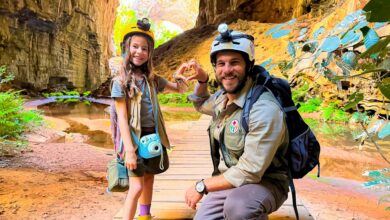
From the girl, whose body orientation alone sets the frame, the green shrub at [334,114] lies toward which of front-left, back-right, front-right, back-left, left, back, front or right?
left

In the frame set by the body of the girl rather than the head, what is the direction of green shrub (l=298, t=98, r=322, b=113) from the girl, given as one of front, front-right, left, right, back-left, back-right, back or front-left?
left

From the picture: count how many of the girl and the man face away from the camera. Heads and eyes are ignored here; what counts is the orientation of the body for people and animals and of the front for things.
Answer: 0

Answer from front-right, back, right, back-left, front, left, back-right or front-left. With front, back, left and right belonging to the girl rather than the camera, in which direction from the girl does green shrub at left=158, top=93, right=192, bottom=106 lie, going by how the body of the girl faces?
back-left

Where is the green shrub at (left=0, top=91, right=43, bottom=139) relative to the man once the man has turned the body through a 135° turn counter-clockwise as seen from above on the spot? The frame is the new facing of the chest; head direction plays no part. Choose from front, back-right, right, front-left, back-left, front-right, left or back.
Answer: back-left

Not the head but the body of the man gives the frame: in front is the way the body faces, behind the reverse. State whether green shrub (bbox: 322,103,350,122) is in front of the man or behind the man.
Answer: behind

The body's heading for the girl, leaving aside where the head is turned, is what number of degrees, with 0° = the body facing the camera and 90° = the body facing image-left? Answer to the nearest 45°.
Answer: approximately 315°

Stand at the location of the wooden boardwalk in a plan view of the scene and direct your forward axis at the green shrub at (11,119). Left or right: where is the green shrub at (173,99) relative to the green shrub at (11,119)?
right
